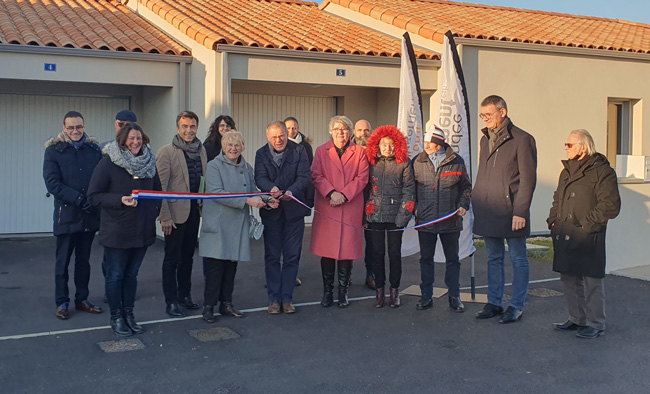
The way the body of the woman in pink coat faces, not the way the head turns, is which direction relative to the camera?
toward the camera

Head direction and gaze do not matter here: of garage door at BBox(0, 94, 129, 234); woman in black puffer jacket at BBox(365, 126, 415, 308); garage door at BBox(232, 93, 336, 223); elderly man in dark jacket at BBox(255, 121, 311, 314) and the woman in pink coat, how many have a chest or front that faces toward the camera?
5

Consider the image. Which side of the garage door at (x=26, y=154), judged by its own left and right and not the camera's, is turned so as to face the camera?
front

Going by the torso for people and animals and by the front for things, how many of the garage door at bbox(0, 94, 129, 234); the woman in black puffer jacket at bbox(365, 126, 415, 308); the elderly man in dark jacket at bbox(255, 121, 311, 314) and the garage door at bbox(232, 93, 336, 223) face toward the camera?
4

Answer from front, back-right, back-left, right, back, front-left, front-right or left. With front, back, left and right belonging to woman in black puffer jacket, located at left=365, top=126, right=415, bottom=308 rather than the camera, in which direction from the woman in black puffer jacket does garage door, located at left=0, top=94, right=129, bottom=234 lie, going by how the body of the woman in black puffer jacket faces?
back-right

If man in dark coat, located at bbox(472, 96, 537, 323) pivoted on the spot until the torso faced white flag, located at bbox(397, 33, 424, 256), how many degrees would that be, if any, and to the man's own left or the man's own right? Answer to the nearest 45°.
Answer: approximately 90° to the man's own right

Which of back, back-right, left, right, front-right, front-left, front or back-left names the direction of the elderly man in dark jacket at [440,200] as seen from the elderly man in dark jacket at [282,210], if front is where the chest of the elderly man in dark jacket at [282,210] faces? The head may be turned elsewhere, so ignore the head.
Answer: left

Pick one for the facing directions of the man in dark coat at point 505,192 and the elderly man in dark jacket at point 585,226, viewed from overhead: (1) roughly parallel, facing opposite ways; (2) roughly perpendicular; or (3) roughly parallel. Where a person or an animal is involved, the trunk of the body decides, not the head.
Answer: roughly parallel

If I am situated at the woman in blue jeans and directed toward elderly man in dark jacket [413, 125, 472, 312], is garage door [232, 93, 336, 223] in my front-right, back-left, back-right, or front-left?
front-left

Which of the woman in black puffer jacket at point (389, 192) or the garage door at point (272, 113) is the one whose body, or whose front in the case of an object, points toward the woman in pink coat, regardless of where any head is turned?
the garage door

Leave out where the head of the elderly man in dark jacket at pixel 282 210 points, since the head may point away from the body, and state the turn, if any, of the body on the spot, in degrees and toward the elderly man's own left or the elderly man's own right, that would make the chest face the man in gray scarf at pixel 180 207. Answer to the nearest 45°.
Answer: approximately 90° to the elderly man's own right

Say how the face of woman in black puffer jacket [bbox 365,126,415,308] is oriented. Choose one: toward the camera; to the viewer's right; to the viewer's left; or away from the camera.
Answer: toward the camera

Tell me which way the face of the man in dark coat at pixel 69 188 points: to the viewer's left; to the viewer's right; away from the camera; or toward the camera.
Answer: toward the camera

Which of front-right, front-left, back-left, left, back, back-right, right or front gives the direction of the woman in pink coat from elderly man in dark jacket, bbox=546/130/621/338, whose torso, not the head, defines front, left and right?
front-right

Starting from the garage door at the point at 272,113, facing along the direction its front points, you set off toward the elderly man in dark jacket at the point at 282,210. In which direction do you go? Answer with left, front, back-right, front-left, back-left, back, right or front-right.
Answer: front

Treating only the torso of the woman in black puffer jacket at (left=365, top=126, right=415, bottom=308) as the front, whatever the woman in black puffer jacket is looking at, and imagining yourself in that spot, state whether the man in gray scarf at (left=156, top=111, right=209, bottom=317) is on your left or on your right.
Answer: on your right

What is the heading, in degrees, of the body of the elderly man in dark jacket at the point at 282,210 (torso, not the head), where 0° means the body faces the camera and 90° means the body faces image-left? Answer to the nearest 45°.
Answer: approximately 0°

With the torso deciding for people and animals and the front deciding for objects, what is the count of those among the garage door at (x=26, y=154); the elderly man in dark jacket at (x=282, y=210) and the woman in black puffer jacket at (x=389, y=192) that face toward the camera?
3

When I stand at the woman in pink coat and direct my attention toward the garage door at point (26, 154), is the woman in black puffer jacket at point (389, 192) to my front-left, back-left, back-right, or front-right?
back-right
